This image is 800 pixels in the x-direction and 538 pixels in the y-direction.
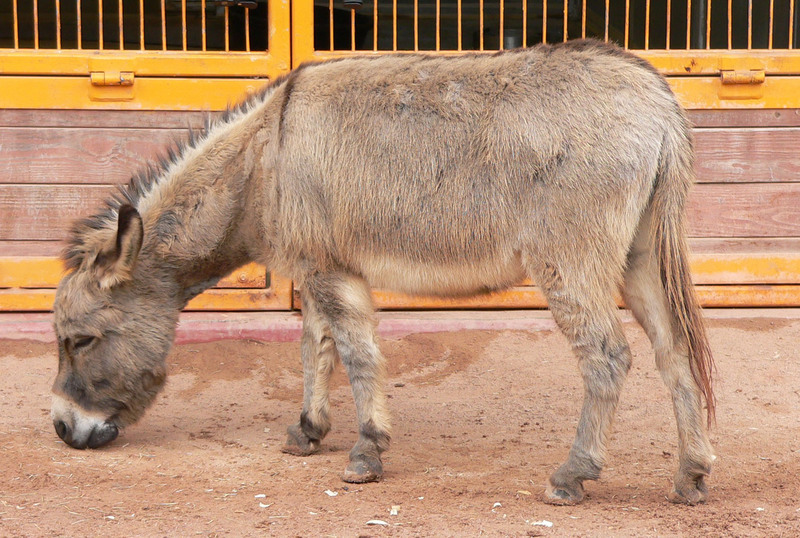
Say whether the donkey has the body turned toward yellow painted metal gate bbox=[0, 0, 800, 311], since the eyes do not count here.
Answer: no

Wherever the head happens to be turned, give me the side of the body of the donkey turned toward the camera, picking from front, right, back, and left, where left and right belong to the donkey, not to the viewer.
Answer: left
